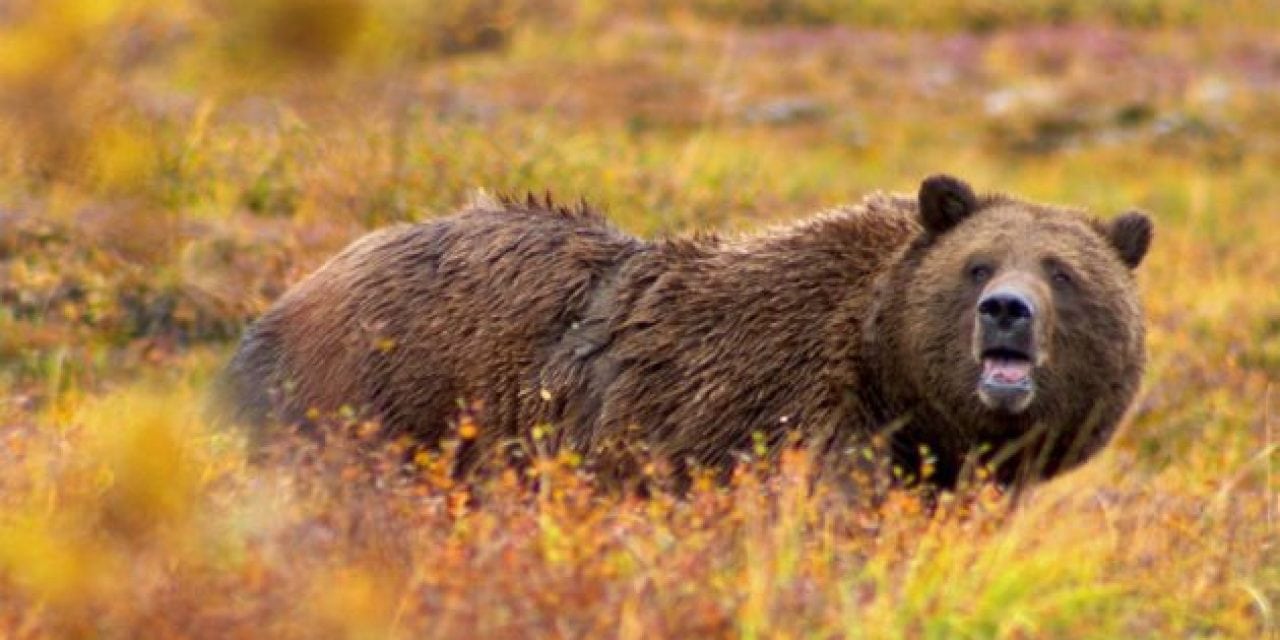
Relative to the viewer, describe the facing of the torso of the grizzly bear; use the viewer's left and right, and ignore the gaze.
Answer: facing to the right of the viewer
